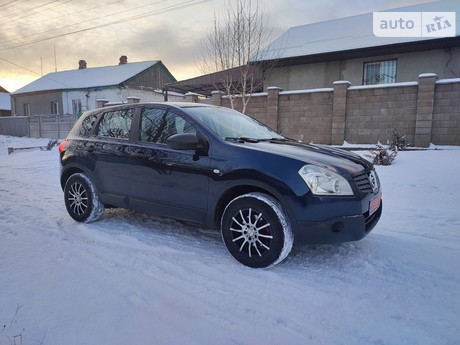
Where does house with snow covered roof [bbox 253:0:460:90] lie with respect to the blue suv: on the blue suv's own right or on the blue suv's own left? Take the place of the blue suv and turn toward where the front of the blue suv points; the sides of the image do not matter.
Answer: on the blue suv's own left

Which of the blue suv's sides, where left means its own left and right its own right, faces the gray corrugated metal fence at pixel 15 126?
back

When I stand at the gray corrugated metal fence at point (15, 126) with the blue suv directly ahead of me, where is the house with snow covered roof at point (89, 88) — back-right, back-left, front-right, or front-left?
back-left

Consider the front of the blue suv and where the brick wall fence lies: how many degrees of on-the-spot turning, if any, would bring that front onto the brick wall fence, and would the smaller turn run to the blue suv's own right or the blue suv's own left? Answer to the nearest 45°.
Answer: approximately 90° to the blue suv's own left

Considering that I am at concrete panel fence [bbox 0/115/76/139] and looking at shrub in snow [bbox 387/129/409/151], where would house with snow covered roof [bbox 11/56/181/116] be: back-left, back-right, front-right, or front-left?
back-left

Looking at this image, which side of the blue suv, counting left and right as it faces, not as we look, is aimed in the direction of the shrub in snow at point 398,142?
left

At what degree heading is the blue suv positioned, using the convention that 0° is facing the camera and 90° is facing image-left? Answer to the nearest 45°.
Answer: approximately 315°

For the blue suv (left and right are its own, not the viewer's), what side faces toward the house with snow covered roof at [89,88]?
back

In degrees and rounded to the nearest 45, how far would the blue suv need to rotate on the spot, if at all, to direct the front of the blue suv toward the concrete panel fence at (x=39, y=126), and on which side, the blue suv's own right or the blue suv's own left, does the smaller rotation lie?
approximately 180°
